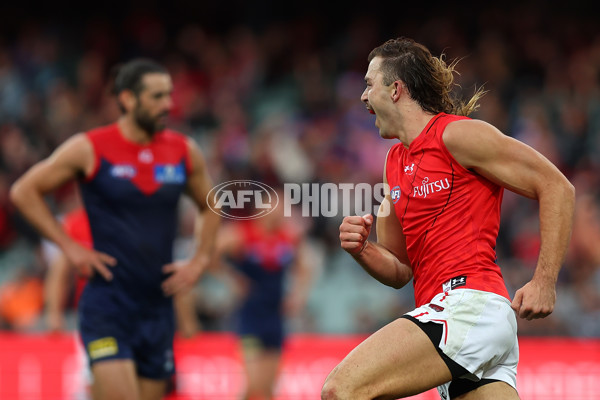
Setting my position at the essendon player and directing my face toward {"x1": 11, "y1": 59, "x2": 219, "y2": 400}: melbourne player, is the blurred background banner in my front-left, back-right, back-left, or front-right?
front-right

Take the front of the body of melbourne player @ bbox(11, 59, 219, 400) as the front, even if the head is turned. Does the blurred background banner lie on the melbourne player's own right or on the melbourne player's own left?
on the melbourne player's own left

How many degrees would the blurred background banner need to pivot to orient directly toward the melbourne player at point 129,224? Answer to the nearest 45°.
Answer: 0° — it already faces them

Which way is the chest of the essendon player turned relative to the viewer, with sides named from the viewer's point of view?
facing the viewer and to the left of the viewer

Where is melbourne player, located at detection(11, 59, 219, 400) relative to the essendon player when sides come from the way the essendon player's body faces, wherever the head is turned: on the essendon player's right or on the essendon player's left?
on the essendon player's right

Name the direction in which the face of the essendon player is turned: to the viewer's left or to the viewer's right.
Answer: to the viewer's left

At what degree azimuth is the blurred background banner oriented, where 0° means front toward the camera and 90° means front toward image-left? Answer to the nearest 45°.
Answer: approximately 0°

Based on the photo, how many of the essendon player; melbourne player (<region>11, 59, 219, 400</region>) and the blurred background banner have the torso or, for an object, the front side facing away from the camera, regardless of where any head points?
0

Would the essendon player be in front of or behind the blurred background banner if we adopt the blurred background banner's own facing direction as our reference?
in front

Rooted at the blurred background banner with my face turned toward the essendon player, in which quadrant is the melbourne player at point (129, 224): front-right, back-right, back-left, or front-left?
front-right

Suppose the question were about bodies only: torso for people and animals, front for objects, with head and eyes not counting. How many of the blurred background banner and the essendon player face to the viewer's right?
0

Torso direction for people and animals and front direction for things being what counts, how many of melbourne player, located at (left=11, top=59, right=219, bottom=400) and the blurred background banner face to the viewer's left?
0
